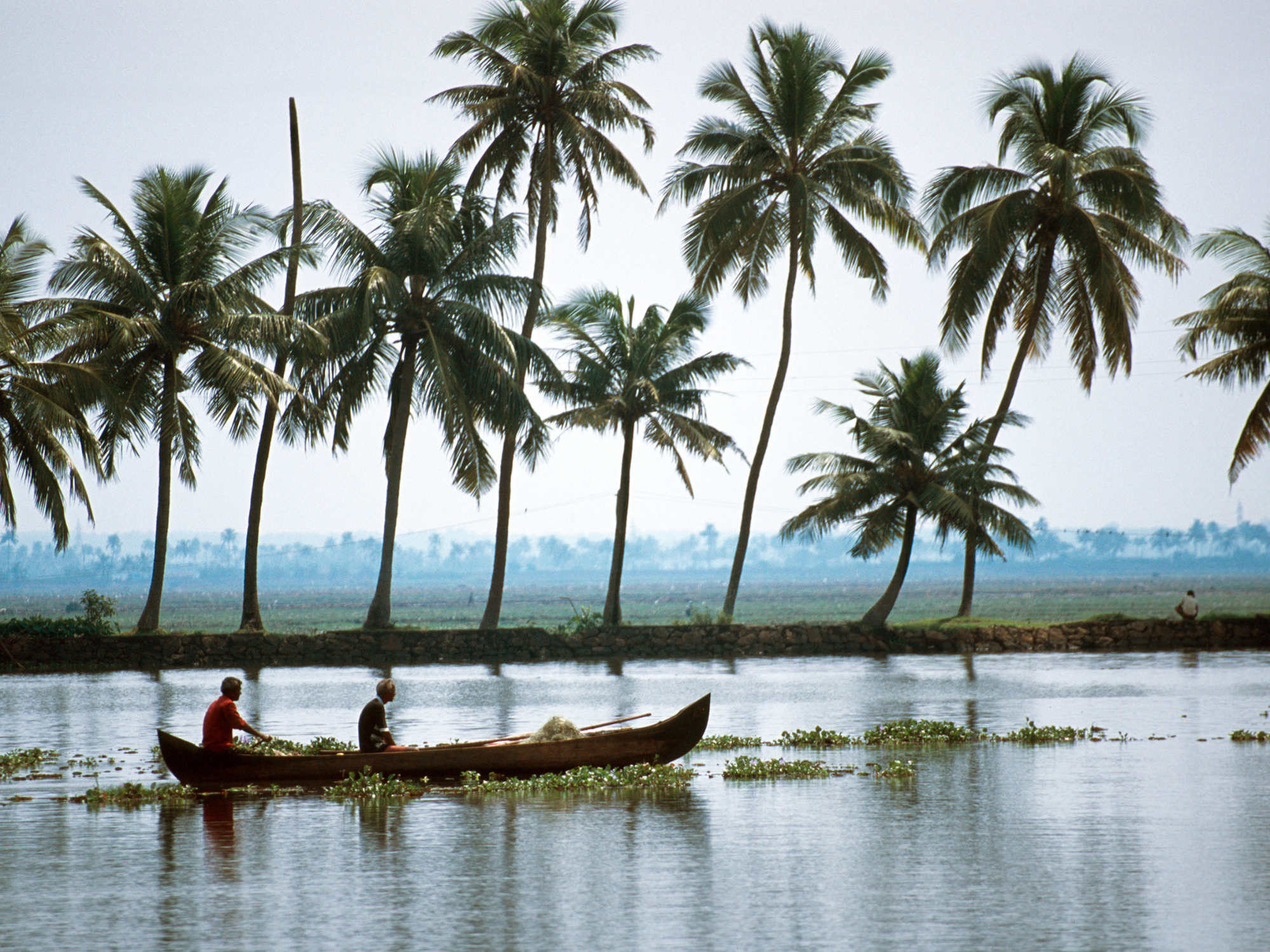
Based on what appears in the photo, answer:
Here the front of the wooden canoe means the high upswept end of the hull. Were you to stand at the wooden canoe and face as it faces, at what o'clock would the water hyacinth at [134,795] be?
The water hyacinth is roughly at 6 o'clock from the wooden canoe.

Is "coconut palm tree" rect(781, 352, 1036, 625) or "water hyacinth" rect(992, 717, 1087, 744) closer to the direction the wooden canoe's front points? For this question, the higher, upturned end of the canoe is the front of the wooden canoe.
the water hyacinth

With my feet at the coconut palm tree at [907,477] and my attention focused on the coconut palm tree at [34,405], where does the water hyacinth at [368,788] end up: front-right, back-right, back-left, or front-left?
front-left

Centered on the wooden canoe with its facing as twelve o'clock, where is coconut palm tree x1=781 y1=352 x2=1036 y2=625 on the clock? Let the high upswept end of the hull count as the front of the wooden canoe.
The coconut palm tree is roughly at 10 o'clock from the wooden canoe.

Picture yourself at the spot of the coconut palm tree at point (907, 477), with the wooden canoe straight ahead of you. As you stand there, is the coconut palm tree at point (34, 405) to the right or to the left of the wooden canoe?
right

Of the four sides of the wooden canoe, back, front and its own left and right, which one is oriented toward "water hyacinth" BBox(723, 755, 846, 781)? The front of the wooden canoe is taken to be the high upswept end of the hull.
front

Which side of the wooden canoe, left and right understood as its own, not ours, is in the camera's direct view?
right

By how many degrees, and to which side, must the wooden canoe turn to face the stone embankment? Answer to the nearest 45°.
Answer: approximately 90° to its left

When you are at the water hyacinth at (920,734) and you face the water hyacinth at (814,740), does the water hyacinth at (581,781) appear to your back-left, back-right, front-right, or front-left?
front-left

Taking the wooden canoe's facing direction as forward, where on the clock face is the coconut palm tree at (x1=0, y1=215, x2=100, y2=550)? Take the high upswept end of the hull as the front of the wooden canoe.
The coconut palm tree is roughly at 8 o'clock from the wooden canoe.

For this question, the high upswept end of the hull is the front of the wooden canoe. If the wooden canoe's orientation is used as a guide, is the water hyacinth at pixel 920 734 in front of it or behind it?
in front

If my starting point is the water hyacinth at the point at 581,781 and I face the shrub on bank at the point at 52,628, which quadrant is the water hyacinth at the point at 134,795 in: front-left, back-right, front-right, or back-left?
front-left

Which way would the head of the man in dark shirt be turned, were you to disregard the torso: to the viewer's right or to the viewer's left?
to the viewer's right

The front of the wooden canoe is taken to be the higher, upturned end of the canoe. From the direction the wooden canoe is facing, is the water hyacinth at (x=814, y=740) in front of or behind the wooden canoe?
in front
